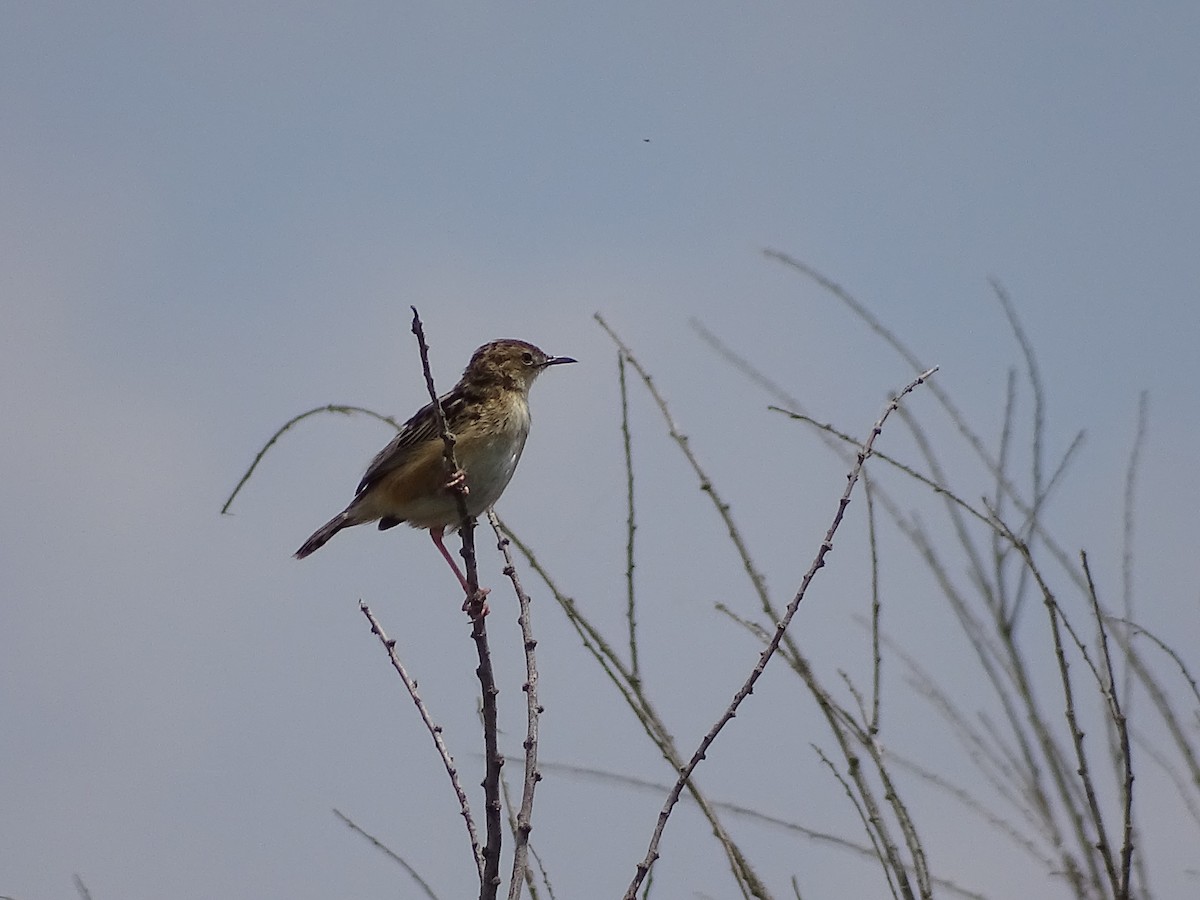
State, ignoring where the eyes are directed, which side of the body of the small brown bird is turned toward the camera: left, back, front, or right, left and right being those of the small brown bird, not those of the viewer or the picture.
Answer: right

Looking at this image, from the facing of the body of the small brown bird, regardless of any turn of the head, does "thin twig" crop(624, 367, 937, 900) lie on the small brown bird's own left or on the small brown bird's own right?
on the small brown bird's own left
